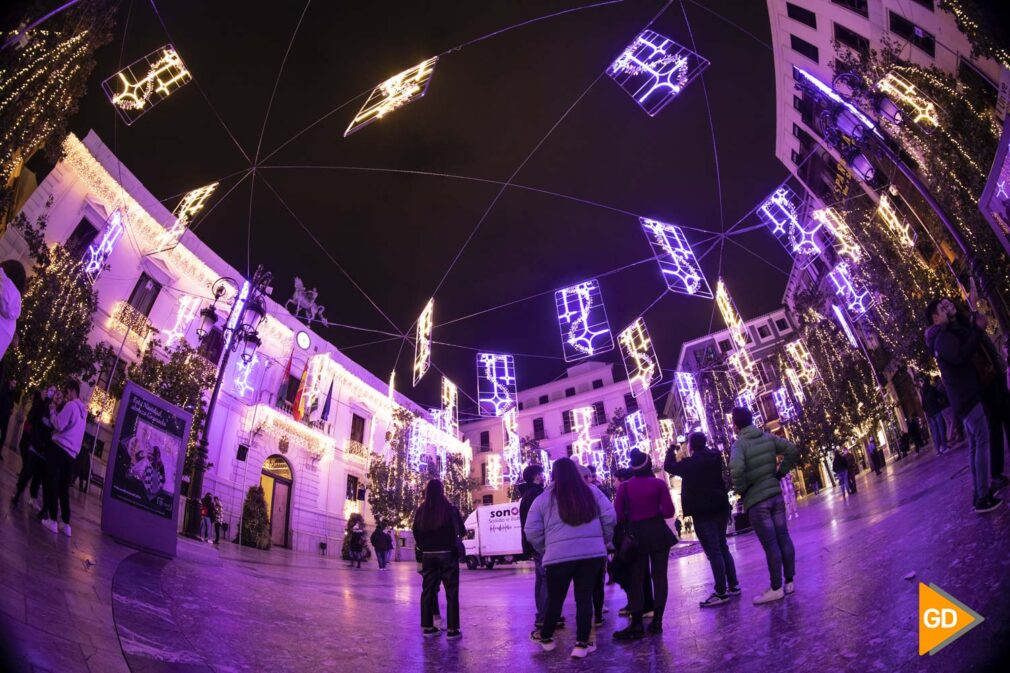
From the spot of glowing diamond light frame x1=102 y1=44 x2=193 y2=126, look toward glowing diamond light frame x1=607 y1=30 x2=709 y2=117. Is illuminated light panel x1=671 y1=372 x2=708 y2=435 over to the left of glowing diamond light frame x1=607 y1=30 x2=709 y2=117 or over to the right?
left

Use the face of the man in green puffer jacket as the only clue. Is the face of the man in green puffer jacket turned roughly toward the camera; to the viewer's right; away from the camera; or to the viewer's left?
away from the camera

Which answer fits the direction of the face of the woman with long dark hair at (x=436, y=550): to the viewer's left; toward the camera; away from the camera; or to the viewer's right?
away from the camera

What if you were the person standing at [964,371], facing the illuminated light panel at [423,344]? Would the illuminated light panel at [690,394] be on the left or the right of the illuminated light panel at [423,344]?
right

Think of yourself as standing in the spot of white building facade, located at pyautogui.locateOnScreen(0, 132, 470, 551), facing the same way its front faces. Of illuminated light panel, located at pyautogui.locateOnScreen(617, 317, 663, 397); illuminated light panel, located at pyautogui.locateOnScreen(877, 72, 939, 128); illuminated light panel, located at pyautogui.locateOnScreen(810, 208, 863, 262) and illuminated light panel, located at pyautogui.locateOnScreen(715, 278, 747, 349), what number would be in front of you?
4

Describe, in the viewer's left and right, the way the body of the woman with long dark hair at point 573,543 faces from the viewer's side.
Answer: facing away from the viewer

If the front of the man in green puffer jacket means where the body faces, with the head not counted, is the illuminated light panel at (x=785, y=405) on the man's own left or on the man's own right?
on the man's own right

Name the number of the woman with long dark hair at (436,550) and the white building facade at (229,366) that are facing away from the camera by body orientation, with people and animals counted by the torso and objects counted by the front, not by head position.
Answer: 1

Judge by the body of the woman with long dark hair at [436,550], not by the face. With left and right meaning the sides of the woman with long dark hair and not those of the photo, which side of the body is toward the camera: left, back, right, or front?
back

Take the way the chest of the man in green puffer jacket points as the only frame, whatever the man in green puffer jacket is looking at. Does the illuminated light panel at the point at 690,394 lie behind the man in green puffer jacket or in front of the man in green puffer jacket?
in front

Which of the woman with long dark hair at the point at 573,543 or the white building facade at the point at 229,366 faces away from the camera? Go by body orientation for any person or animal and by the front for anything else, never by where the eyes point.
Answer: the woman with long dark hair

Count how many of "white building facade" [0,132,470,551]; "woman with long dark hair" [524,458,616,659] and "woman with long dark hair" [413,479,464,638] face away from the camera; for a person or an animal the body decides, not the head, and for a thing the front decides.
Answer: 2

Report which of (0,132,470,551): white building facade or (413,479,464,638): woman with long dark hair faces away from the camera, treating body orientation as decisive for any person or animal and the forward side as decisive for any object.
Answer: the woman with long dark hair

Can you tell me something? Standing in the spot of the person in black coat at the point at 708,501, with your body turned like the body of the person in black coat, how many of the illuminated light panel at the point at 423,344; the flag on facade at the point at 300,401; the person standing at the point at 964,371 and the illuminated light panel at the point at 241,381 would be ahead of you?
3

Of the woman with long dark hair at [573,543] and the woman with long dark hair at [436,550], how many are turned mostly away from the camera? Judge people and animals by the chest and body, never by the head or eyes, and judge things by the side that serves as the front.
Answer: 2

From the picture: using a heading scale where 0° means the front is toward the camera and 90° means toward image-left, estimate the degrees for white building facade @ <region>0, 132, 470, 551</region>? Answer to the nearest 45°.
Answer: approximately 315°

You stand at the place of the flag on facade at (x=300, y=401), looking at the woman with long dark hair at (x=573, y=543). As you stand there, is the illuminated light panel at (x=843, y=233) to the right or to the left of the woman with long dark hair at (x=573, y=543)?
left
